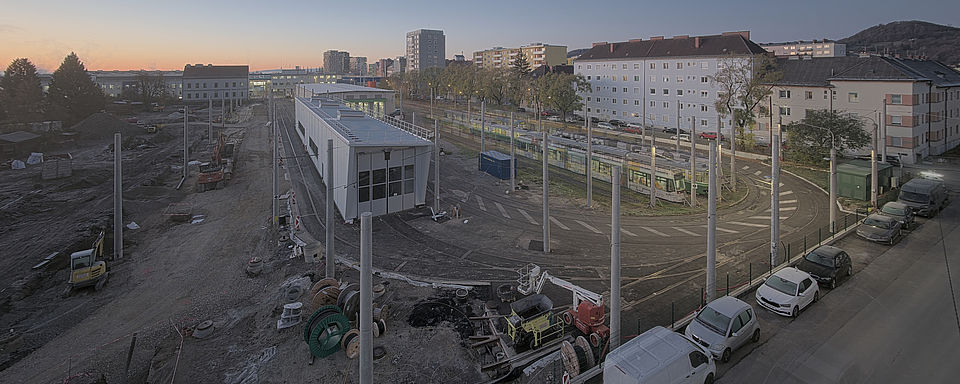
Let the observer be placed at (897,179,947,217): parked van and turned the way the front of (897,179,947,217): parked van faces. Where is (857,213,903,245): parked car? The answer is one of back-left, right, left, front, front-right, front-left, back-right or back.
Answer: front-left

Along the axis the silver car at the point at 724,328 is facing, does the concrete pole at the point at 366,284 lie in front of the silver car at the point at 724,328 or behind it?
in front

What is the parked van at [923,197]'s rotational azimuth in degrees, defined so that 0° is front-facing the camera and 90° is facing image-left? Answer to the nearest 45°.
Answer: approximately 45°

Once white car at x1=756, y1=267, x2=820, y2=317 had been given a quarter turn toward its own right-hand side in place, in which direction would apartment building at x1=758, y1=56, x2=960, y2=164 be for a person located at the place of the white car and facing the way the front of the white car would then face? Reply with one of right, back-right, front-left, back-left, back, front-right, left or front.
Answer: front-right

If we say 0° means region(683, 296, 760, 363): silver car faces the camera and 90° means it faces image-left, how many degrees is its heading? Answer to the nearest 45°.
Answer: approximately 45°

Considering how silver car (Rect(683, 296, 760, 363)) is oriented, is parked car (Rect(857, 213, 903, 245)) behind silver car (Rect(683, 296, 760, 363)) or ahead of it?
behind

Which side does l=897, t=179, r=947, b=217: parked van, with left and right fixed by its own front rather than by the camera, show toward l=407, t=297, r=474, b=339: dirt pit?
front

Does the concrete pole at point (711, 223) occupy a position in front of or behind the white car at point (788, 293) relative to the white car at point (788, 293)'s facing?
in front

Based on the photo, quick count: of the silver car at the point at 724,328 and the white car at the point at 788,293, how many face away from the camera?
0

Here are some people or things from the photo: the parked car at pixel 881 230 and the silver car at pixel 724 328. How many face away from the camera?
0

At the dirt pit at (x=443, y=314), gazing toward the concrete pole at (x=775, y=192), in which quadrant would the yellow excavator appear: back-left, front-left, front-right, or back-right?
back-left
